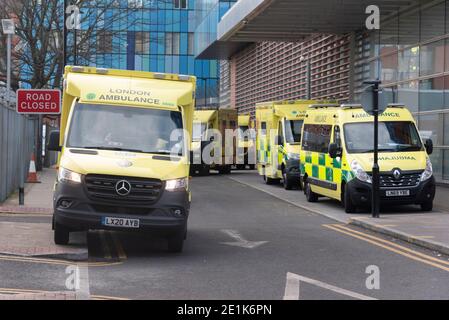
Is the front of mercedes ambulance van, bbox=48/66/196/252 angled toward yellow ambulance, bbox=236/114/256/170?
no

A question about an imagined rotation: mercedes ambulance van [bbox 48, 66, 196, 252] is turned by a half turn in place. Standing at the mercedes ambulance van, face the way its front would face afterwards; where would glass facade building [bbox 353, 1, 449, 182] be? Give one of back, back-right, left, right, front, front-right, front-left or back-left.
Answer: front-right

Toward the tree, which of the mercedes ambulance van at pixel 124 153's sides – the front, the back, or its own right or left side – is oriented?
back

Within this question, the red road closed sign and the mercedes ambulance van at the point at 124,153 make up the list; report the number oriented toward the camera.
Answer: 2

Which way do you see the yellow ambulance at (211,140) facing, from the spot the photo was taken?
facing the viewer and to the left of the viewer

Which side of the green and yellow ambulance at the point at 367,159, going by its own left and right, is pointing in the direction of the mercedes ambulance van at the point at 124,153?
right

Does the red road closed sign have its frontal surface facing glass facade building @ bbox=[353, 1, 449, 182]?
no

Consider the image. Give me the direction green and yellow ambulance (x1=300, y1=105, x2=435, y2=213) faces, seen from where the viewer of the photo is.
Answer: facing the viewer and to the right of the viewer

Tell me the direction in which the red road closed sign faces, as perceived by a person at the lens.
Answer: facing the viewer

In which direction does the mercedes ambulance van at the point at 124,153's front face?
toward the camera

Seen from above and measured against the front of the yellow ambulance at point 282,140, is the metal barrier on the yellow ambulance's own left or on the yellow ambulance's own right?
on the yellow ambulance's own right

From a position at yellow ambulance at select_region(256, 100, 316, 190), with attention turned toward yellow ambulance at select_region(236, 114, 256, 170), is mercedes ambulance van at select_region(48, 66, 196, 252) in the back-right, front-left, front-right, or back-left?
back-left

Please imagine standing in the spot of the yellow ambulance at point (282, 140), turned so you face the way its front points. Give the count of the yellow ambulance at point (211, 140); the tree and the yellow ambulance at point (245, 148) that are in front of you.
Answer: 0

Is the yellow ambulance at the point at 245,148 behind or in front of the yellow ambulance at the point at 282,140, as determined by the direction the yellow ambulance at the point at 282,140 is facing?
behind

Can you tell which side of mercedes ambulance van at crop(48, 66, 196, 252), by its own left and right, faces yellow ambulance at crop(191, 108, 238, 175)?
back

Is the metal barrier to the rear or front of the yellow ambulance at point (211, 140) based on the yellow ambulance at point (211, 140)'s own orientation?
to the front
